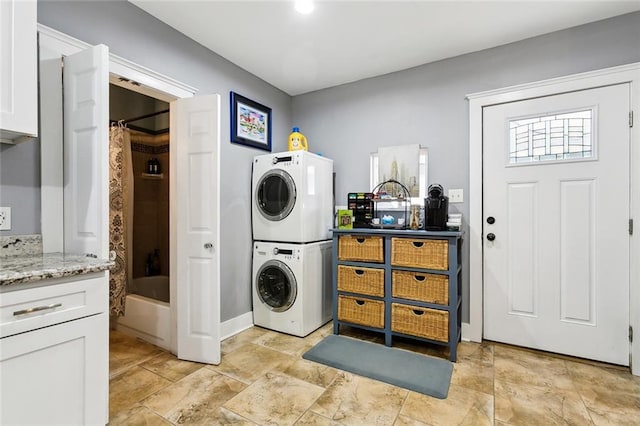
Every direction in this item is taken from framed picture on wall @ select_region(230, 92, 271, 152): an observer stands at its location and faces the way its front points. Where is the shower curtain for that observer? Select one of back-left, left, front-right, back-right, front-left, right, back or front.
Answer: back-right

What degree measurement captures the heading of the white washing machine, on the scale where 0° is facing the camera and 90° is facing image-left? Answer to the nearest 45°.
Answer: approximately 45°

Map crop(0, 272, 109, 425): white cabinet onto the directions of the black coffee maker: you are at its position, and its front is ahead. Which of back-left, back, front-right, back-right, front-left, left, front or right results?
front-right

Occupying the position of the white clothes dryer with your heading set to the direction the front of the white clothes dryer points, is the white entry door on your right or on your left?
on your left

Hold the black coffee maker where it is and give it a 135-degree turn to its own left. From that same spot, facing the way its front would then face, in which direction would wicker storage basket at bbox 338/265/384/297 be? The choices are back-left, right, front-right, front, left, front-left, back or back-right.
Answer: back-left

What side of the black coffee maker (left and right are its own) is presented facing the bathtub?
right

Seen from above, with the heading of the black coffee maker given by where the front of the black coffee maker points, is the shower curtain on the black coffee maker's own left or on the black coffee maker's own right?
on the black coffee maker's own right

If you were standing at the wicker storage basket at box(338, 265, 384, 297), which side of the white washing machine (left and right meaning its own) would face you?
left

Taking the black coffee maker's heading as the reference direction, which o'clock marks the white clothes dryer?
The white clothes dryer is roughly at 3 o'clock from the black coffee maker.

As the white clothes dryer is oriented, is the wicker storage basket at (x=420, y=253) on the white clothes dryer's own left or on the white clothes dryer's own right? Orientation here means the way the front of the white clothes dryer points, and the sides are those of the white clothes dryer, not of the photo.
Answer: on the white clothes dryer's own left
